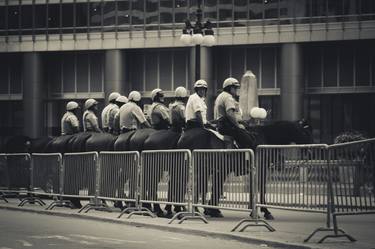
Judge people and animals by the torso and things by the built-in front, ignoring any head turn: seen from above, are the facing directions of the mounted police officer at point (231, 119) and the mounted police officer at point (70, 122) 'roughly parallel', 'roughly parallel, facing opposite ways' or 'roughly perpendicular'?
roughly parallel

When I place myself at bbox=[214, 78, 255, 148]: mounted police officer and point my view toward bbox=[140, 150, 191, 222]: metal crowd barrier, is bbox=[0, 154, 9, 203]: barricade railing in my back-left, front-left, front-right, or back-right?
front-right

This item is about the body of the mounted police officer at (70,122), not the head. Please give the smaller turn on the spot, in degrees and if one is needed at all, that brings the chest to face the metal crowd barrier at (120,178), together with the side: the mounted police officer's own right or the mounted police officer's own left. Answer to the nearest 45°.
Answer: approximately 90° to the mounted police officer's own right

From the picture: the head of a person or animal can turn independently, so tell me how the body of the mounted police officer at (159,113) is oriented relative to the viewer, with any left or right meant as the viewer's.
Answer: facing to the right of the viewer

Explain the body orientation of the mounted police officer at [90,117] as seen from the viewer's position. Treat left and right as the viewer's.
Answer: facing to the right of the viewer

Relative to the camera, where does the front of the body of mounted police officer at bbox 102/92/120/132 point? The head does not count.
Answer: to the viewer's right

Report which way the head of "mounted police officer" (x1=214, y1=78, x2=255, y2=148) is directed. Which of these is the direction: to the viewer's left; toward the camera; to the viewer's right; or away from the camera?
to the viewer's right

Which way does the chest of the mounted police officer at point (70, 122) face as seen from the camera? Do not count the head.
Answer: to the viewer's right

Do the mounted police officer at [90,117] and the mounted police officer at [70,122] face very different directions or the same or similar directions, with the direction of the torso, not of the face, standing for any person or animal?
same or similar directions
